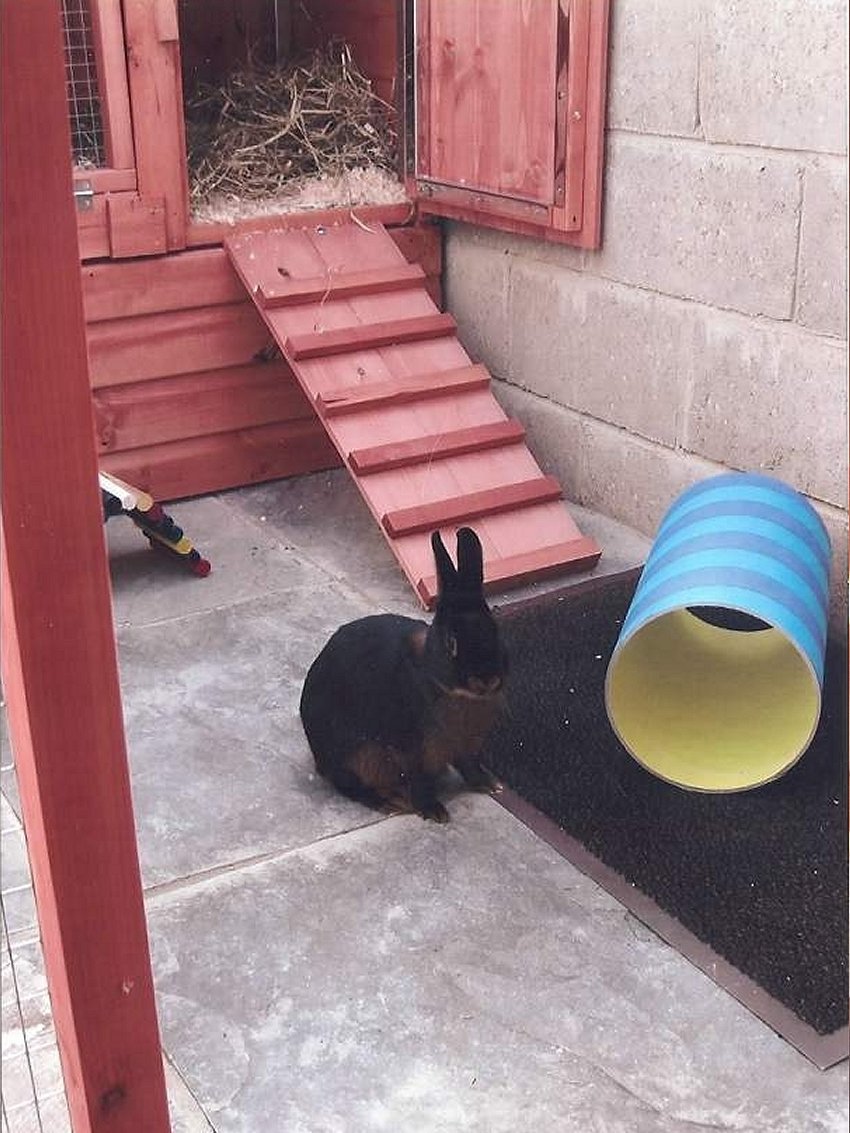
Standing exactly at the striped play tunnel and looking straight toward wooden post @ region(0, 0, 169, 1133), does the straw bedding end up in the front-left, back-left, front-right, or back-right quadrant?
back-right

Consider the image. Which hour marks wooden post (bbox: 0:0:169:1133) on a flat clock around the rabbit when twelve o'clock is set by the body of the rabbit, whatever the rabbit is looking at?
The wooden post is roughly at 2 o'clock from the rabbit.

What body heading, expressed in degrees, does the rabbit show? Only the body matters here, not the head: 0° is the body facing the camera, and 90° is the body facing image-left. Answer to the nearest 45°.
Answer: approximately 315°

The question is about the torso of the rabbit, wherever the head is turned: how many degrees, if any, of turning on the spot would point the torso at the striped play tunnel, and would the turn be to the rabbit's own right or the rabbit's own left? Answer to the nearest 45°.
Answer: approximately 90° to the rabbit's own left

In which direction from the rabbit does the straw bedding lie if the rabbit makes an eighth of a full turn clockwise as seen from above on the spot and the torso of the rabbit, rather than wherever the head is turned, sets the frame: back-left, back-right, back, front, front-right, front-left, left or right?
back
